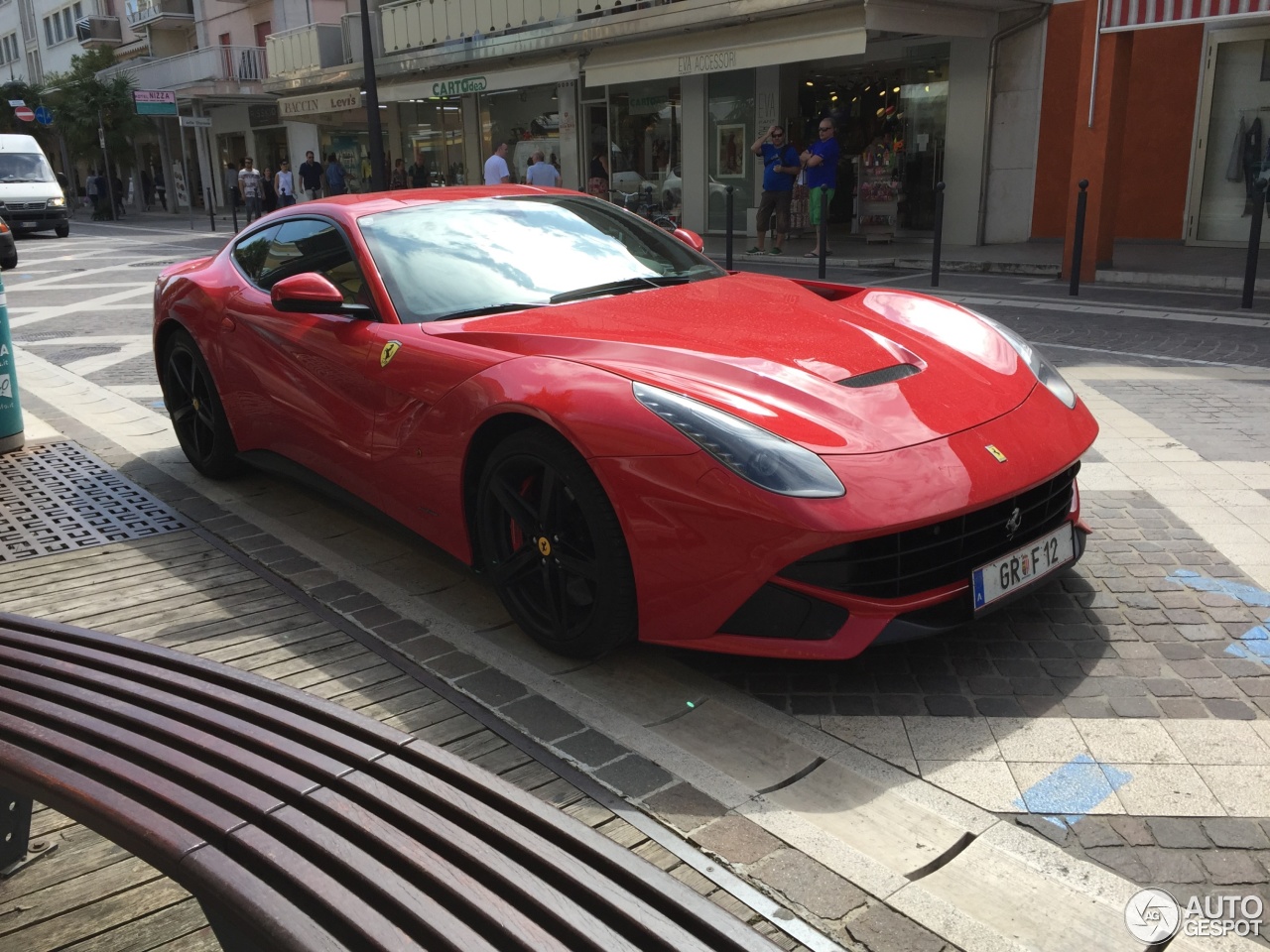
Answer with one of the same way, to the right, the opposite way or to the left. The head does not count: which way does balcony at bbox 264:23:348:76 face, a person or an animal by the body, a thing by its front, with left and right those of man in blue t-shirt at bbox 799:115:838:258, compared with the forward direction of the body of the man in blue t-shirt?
the same way

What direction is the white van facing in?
toward the camera

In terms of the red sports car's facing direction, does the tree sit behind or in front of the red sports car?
behind

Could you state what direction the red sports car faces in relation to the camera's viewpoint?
facing the viewer and to the right of the viewer

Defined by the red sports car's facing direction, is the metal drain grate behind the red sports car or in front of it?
behind

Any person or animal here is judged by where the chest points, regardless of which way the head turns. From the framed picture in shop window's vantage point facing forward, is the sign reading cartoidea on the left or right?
on its right

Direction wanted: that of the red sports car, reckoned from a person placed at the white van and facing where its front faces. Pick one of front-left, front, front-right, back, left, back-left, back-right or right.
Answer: front

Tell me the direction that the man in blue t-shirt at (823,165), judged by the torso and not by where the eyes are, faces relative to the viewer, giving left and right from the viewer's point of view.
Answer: facing the viewer and to the left of the viewer

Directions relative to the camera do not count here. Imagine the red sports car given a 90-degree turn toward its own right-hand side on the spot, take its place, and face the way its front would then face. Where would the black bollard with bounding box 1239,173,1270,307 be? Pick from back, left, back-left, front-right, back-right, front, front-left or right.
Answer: back

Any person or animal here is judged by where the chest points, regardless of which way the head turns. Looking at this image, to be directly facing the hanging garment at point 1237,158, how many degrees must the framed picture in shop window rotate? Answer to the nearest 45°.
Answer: approximately 45° to its left

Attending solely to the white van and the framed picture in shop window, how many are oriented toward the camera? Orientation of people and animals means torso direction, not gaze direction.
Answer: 2

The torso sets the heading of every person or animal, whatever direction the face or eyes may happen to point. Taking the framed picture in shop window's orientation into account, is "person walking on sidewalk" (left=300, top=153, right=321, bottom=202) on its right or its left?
on its right

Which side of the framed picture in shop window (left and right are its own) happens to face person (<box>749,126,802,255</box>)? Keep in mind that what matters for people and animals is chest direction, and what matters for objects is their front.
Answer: front

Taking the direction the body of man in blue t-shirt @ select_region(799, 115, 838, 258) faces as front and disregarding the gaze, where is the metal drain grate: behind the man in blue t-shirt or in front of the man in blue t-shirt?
in front

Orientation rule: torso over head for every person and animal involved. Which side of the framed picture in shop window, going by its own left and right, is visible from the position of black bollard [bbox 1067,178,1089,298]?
left

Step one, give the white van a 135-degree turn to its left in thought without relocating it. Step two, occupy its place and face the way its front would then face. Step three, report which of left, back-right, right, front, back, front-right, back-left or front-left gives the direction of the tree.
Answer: front-left

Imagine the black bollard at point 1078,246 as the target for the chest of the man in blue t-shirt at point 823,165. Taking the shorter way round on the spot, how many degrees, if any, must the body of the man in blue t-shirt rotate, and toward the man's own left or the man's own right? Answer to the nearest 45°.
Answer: approximately 90° to the man's own left

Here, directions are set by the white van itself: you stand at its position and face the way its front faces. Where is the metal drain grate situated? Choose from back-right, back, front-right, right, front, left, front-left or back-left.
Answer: front

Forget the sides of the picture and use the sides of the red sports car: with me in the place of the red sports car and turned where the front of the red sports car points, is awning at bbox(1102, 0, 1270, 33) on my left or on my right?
on my left

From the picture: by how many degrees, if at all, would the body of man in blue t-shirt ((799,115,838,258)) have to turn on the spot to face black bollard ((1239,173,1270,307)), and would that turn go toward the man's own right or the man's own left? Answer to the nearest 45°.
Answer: approximately 90° to the man's own left

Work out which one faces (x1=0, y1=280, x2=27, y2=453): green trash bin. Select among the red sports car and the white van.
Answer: the white van

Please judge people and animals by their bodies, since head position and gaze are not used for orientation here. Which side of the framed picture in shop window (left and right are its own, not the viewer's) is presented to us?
front
